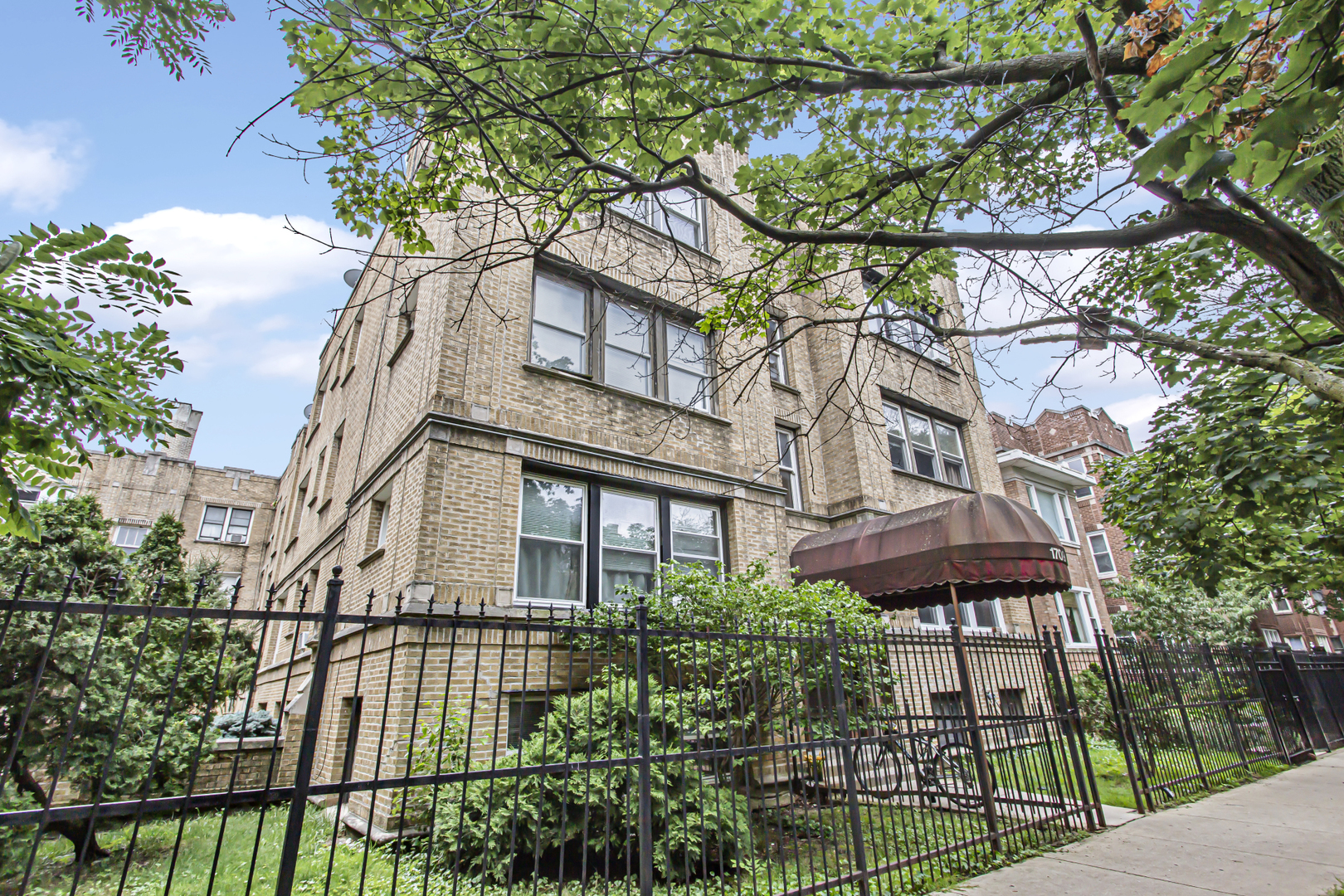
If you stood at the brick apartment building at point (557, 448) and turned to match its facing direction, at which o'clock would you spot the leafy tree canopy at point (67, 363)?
The leafy tree canopy is roughly at 2 o'clock from the brick apartment building.

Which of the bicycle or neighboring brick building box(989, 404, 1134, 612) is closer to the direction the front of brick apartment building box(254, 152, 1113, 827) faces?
the bicycle

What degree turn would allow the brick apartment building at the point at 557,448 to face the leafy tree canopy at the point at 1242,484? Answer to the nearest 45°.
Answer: approximately 45° to its left

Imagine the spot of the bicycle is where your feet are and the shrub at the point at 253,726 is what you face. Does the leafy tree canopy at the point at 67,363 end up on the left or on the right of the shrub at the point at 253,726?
left
